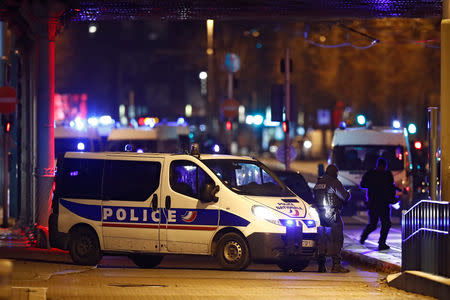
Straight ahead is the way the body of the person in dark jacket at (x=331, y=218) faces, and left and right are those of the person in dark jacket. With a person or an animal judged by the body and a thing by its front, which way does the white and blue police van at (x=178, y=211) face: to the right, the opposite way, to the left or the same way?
to the right

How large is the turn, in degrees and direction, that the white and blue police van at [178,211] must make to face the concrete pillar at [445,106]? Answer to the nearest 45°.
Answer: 0° — it already faces it

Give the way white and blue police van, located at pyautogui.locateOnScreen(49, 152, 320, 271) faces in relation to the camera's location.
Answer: facing the viewer and to the right of the viewer

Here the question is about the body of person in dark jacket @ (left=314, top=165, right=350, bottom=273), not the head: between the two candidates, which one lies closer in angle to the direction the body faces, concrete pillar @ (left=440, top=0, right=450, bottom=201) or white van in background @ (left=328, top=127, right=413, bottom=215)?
the white van in background

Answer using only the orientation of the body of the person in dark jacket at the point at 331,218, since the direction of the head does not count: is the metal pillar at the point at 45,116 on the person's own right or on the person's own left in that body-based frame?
on the person's own left

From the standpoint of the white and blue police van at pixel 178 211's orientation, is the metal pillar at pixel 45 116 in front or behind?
behind

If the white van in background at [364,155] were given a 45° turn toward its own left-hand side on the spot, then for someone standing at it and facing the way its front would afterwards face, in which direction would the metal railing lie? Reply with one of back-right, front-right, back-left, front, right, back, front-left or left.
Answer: front-right

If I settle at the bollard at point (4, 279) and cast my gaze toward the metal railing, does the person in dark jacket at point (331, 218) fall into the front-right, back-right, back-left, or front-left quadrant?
front-left

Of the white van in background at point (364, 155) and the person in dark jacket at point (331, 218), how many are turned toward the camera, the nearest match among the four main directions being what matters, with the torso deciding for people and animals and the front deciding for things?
1

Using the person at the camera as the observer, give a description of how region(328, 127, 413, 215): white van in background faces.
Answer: facing the viewer

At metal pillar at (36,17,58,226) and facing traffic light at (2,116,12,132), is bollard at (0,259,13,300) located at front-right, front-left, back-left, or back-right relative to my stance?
back-left

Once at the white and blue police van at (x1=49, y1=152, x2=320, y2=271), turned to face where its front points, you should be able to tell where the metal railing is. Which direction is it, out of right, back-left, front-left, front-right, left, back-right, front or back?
front
